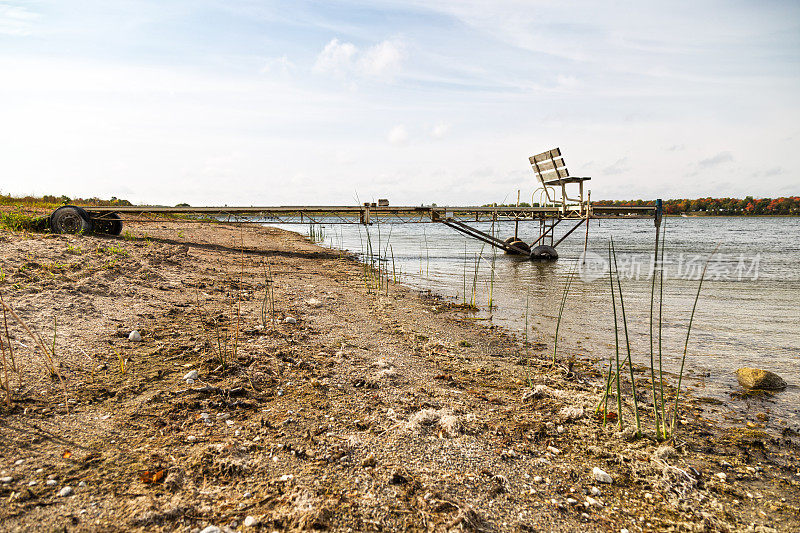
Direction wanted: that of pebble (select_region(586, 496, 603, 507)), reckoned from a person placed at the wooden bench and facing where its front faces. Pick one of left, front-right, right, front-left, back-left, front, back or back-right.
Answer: back-right

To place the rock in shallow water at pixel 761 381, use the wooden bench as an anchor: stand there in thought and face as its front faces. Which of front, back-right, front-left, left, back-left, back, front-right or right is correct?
back-right

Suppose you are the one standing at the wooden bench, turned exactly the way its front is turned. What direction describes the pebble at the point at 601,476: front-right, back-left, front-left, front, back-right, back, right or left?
back-right

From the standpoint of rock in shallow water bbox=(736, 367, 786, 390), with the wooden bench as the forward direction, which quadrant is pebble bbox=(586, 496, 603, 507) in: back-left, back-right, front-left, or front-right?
back-left

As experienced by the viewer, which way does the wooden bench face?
facing away from the viewer and to the right of the viewer

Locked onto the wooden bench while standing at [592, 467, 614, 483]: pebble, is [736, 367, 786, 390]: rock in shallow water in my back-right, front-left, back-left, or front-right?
front-right

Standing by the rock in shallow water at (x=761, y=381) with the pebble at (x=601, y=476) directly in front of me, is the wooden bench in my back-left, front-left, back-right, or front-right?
back-right

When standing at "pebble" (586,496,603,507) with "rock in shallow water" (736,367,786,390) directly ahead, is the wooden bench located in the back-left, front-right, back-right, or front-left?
front-left
